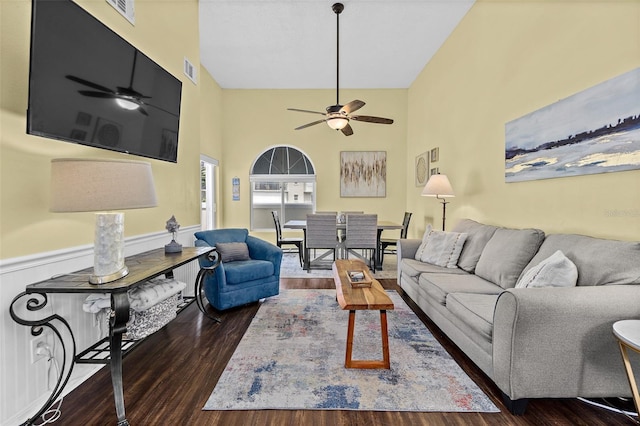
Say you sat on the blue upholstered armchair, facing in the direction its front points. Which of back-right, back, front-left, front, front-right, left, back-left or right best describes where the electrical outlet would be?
right

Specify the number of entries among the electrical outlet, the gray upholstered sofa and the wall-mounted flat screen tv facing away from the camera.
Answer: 0

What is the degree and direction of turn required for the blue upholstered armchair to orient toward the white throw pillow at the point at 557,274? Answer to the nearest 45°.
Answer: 0° — it already faces it

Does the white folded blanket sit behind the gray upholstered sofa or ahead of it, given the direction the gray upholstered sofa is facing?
ahead

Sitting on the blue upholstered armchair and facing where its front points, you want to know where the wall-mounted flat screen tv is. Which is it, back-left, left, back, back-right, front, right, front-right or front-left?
right

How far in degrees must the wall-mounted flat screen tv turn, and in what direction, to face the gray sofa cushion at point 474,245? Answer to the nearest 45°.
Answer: approximately 45° to its left

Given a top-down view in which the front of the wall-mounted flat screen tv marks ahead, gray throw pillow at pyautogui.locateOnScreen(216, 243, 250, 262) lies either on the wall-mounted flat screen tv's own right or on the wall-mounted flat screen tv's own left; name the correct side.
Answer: on the wall-mounted flat screen tv's own left

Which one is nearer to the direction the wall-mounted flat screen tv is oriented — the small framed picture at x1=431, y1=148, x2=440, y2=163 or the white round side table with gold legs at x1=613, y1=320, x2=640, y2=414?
the white round side table with gold legs

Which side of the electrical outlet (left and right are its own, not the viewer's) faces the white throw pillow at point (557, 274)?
front

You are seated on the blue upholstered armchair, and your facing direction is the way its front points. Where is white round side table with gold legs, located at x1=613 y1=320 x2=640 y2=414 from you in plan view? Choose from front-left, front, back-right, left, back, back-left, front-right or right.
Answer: front

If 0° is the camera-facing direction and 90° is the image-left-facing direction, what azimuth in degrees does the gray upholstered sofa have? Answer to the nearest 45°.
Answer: approximately 45°

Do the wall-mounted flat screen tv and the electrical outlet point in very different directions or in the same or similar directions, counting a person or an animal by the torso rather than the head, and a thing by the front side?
same or similar directions

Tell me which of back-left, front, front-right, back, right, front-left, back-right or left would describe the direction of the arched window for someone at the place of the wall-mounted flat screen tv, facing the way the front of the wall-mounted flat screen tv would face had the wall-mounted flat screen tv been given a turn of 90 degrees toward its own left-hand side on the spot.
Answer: front

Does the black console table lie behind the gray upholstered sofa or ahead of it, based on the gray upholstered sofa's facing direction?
ahead

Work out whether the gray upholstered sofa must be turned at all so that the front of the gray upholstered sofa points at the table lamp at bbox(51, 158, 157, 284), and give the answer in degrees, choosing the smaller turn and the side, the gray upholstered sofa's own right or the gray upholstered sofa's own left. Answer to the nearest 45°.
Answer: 0° — it already faces it
